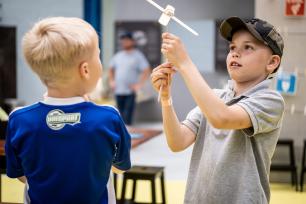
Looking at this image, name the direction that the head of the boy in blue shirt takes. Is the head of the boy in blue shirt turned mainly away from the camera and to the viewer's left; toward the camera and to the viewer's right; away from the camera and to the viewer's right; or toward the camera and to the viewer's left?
away from the camera and to the viewer's right

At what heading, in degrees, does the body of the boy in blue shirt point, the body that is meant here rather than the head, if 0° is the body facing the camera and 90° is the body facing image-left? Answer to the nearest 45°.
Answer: approximately 180°

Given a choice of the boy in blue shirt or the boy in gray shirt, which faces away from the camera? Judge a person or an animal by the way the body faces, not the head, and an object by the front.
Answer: the boy in blue shirt

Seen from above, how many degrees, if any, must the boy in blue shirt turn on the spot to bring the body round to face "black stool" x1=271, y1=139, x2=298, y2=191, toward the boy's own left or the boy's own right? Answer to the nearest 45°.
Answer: approximately 45° to the boy's own right

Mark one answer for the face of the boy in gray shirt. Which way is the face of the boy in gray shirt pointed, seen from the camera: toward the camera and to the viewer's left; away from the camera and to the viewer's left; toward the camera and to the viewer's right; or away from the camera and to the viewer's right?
toward the camera and to the viewer's left

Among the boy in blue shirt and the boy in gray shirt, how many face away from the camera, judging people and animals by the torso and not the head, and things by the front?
1

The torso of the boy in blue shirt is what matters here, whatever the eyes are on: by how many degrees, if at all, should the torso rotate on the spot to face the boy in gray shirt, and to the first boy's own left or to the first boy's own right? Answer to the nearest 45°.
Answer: approximately 90° to the first boy's own right

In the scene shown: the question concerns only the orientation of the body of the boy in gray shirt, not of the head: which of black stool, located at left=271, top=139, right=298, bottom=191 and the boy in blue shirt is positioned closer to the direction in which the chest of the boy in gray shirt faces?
the boy in blue shirt

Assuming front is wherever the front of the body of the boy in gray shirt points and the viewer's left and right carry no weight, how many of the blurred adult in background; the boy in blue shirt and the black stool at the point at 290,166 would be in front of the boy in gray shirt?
1

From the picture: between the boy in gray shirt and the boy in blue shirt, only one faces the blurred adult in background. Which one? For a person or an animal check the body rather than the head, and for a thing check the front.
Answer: the boy in blue shirt

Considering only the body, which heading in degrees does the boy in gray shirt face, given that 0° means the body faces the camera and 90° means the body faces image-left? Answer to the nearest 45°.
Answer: approximately 45°

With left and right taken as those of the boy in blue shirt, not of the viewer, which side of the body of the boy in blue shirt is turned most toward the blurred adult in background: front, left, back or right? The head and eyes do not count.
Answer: front

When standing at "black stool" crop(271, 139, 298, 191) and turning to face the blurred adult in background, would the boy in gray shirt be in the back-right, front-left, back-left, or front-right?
back-left

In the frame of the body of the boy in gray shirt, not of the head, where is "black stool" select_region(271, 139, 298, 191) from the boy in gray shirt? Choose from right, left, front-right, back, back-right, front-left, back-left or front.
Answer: back-right
